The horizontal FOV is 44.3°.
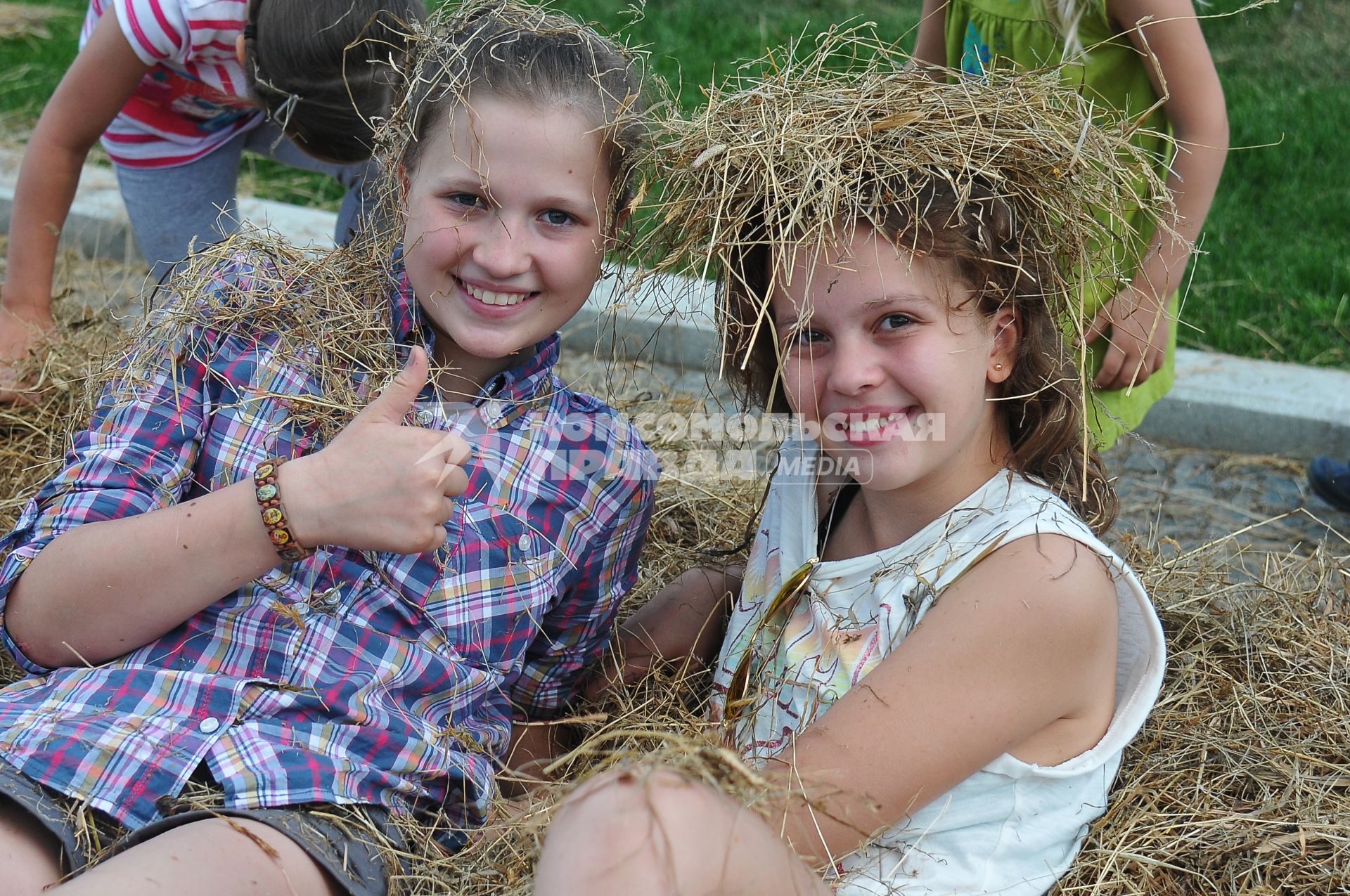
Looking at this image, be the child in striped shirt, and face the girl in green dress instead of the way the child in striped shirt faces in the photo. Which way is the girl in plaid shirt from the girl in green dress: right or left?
right

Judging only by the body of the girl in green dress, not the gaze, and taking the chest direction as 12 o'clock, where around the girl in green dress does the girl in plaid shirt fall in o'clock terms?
The girl in plaid shirt is roughly at 12 o'clock from the girl in green dress.

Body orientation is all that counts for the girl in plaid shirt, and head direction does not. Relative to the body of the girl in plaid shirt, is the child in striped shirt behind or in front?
behind

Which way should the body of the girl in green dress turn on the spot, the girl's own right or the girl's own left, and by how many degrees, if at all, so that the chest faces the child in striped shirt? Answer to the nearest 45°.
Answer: approximately 45° to the girl's own right

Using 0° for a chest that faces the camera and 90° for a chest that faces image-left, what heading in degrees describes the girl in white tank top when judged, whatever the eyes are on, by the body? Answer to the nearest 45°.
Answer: approximately 45°

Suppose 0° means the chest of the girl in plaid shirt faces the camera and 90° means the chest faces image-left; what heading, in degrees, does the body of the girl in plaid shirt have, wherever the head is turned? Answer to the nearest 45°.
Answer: approximately 0°

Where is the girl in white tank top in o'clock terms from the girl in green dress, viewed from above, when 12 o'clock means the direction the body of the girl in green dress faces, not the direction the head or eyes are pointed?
The girl in white tank top is roughly at 11 o'clock from the girl in green dress.

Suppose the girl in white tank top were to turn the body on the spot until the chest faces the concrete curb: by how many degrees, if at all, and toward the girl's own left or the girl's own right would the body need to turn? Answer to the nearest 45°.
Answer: approximately 180°

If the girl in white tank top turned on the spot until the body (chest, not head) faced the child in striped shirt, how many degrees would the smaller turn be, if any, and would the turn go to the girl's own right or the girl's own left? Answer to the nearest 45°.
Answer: approximately 90° to the girl's own right
